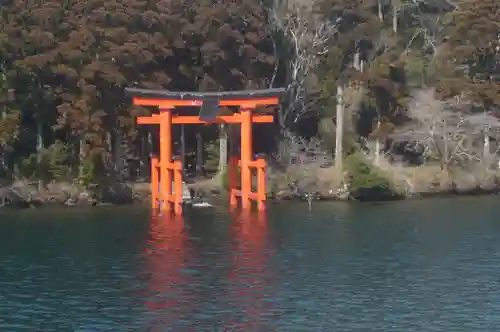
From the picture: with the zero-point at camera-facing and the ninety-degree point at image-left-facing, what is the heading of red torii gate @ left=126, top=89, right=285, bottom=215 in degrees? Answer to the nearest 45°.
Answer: approximately 315°
